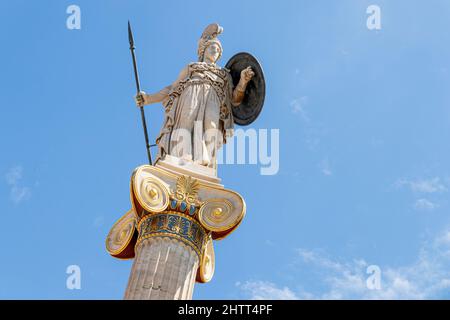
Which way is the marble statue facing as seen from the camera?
toward the camera
